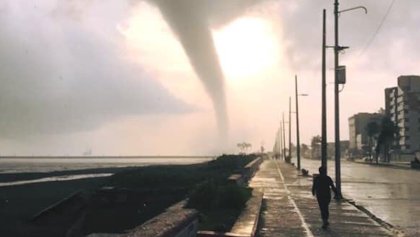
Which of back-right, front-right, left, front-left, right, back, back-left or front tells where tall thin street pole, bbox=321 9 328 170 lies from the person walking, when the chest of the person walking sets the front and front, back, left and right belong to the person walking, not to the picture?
front

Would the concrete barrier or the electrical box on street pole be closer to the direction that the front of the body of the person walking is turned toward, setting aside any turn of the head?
the electrical box on street pole

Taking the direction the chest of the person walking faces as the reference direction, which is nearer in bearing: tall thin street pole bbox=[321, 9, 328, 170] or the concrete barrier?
the tall thin street pole

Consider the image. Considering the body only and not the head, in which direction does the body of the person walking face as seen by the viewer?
away from the camera

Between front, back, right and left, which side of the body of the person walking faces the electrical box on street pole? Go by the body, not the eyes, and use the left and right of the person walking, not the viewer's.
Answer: front

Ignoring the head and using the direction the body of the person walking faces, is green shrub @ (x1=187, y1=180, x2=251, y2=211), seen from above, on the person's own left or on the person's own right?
on the person's own left

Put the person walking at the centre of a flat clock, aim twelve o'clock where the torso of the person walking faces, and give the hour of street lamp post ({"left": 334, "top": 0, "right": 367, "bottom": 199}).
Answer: The street lamp post is roughly at 12 o'clock from the person walking.

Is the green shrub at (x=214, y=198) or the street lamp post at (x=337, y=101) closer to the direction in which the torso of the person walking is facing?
the street lamp post
